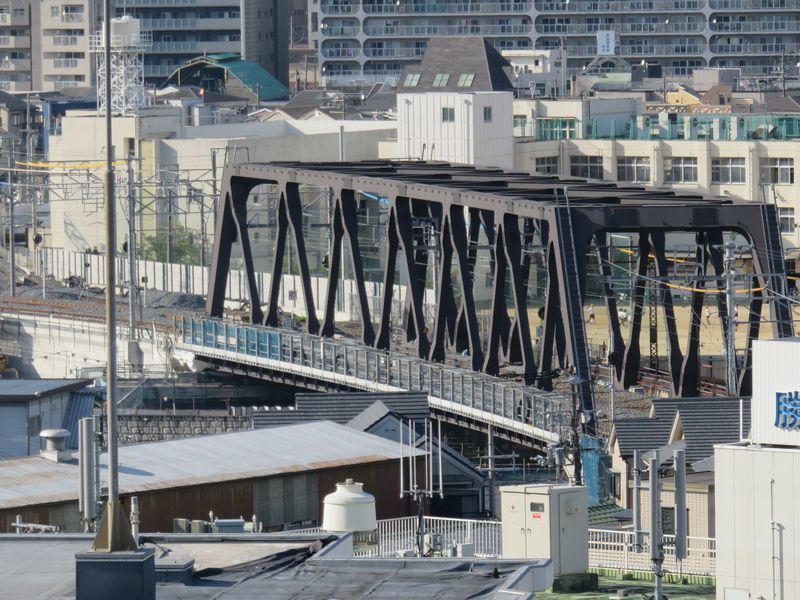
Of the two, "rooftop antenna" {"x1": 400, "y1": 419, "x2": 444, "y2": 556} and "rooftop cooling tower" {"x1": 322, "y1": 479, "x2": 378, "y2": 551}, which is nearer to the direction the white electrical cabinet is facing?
the rooftop cooling tower

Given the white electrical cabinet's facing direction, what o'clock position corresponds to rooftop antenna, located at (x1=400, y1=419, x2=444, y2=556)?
The rooftop antenna is roughly at 4 o'clock from the white electrical cabinet.

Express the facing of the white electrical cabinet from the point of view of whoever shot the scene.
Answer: facing the viewer and to the left of the viewer

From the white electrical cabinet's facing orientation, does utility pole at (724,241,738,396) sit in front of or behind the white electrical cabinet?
behind
